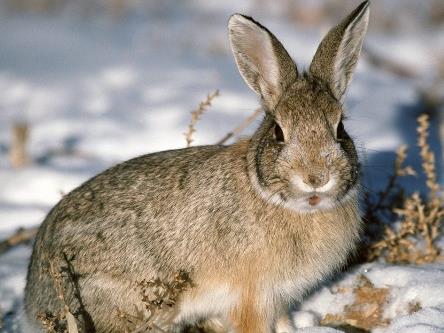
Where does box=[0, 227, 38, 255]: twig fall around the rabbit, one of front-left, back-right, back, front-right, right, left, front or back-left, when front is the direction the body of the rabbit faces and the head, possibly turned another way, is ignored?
back

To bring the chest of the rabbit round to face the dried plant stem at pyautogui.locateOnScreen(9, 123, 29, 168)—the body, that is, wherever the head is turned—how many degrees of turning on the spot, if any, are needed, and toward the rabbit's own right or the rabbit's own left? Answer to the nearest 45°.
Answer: approximately 180°

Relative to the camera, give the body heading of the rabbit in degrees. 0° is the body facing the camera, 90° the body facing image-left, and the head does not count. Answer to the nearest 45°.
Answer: approximately 315°

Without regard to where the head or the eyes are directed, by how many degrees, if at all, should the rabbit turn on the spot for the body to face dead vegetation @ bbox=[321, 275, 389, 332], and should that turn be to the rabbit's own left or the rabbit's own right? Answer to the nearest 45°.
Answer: approximately 45° to the rabbit's own left

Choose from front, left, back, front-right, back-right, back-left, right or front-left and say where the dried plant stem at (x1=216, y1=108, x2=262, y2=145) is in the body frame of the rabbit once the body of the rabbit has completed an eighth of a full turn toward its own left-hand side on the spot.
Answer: left

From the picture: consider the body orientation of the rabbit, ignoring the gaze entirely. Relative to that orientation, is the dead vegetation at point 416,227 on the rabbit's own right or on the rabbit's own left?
on the rabbit's own left
